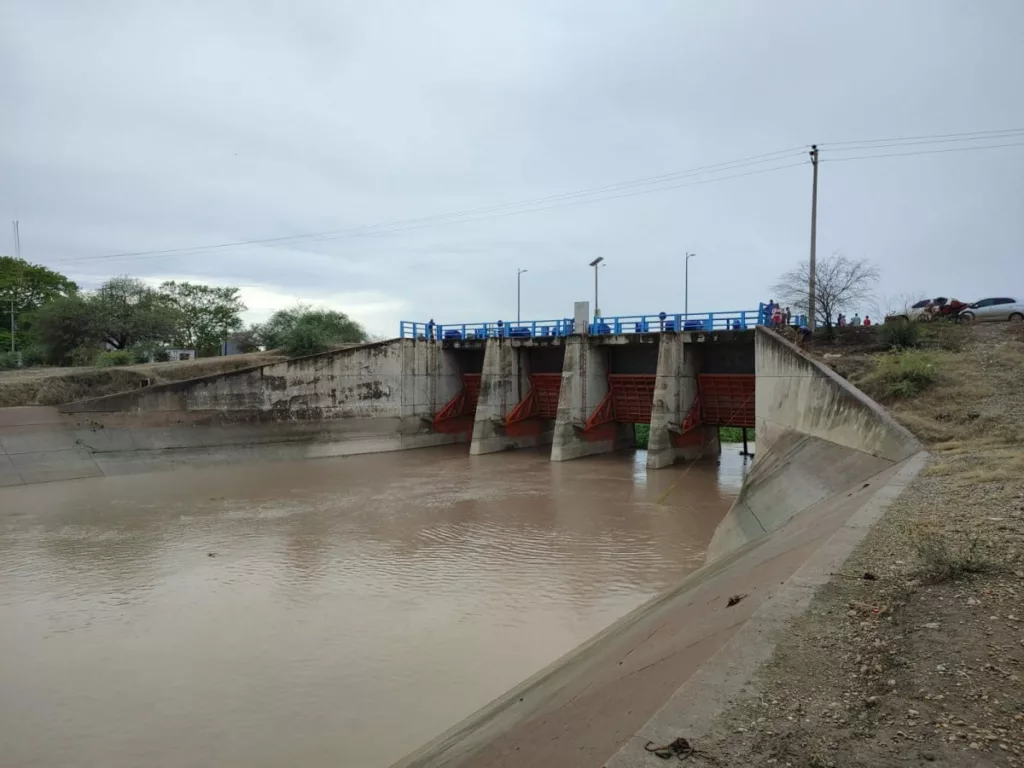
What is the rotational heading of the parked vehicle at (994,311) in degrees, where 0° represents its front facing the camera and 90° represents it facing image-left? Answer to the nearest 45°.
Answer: approximately 90°

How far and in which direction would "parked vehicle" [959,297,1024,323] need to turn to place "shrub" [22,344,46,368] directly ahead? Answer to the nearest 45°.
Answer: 0° — it already faces it

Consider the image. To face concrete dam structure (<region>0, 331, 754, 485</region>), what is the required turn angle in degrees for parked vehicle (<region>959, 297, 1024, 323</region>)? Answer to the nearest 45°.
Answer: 0° — it already faces it

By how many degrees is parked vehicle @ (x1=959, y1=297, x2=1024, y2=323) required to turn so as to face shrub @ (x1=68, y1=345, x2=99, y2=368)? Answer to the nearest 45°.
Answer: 0° — it already faces it

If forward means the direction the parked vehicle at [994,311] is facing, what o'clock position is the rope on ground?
The rope on ground is roughly at 9 o'clock from the parked vehicle.

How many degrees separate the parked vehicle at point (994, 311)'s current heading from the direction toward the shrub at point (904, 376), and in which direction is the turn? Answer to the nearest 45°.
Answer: approximately 90° to its left

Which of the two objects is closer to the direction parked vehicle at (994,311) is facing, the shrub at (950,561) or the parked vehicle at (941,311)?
the parked vehicle

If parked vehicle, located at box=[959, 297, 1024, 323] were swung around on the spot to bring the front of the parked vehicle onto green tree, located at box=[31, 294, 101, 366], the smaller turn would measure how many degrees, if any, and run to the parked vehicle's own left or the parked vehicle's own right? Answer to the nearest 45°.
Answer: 0° — it already faces it
